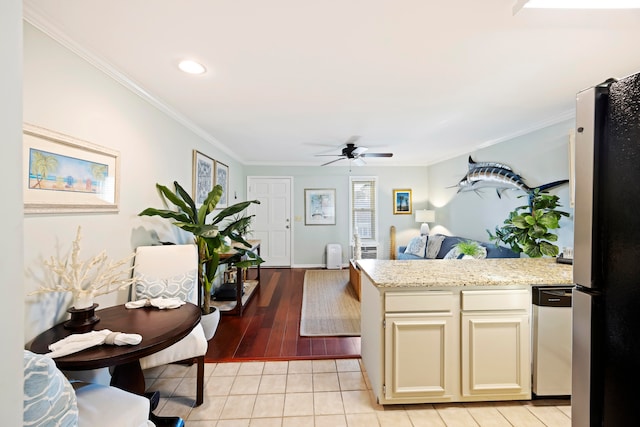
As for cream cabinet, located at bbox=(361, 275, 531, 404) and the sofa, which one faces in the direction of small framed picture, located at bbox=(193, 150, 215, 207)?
the sofa

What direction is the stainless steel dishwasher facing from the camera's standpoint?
toward the camera

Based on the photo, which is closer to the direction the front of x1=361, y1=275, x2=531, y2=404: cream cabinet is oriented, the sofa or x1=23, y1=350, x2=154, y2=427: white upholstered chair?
the white upholstered chair

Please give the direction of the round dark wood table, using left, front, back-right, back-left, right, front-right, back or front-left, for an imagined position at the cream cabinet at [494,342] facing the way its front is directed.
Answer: front-right

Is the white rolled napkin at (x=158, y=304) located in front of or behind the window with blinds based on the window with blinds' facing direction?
in front

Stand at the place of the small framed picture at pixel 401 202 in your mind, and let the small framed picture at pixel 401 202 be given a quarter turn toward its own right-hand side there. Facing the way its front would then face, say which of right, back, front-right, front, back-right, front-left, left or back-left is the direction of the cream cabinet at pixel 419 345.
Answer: left

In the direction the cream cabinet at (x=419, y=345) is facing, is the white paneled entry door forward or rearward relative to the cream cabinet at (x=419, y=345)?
rearward

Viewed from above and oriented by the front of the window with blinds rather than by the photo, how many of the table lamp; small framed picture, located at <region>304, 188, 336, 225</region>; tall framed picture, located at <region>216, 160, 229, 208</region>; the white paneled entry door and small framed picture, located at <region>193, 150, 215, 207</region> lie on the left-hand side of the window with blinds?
1

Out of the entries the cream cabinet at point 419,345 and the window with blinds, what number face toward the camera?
2

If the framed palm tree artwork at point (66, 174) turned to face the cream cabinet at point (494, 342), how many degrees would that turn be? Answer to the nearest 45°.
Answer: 0° — it already faces it

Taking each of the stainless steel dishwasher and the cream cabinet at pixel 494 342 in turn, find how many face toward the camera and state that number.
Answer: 2

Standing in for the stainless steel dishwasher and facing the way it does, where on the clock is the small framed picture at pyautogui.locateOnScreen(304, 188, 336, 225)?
The small framed picture is roughly at 4 o'clock from the stainless steel dishwasher.

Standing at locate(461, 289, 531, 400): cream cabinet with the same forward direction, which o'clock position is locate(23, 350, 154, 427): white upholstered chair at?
The white upholstered chair is roughly at 1 o'clock from the cream cabinet.

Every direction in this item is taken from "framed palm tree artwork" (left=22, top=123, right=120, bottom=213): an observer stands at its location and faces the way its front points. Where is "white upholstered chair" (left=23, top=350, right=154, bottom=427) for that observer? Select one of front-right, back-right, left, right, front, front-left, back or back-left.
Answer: front-right

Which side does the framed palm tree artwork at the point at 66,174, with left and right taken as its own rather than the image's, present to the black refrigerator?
front

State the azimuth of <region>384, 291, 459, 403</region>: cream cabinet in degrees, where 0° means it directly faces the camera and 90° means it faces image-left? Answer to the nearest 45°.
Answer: approximately 0°

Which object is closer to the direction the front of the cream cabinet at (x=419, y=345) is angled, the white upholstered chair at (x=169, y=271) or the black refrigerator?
the black refrigerator

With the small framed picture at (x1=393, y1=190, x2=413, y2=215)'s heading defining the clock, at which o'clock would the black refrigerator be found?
The black refrigerator is roughly at 12 o'clock from the small framed picture.

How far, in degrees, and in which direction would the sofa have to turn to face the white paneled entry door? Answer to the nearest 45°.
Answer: approximately 45° to its right

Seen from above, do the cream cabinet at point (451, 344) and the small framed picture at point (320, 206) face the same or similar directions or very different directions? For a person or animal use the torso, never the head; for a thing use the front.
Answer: same or similar directions
